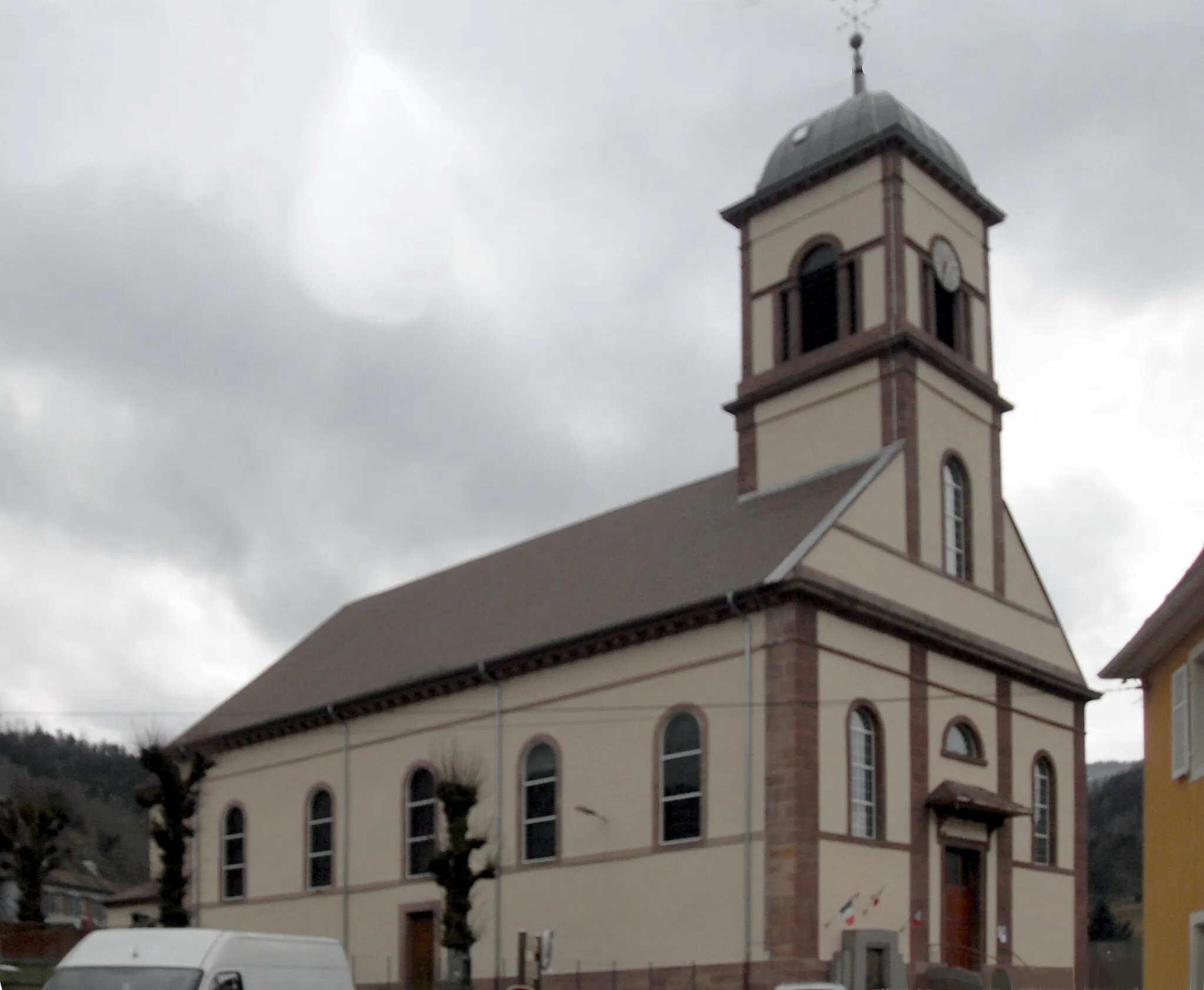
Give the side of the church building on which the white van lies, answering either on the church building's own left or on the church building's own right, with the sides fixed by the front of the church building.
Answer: on the church building's own right

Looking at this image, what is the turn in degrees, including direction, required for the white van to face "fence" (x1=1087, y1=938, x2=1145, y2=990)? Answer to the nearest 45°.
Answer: approximately 180°

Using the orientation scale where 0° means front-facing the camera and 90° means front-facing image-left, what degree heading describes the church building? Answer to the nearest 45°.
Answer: approximately 315°

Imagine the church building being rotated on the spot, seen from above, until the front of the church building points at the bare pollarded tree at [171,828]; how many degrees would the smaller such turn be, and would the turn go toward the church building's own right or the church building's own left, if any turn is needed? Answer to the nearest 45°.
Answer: approximately 135° to the church building's own right

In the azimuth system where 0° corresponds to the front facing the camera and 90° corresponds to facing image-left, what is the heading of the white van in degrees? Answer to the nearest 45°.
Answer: approximately 45°

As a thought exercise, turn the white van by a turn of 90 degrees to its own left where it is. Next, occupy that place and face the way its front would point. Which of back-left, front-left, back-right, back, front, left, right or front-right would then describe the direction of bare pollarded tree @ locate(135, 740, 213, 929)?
back-left

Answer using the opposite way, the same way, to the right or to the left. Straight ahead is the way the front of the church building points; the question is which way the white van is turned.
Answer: to the right
